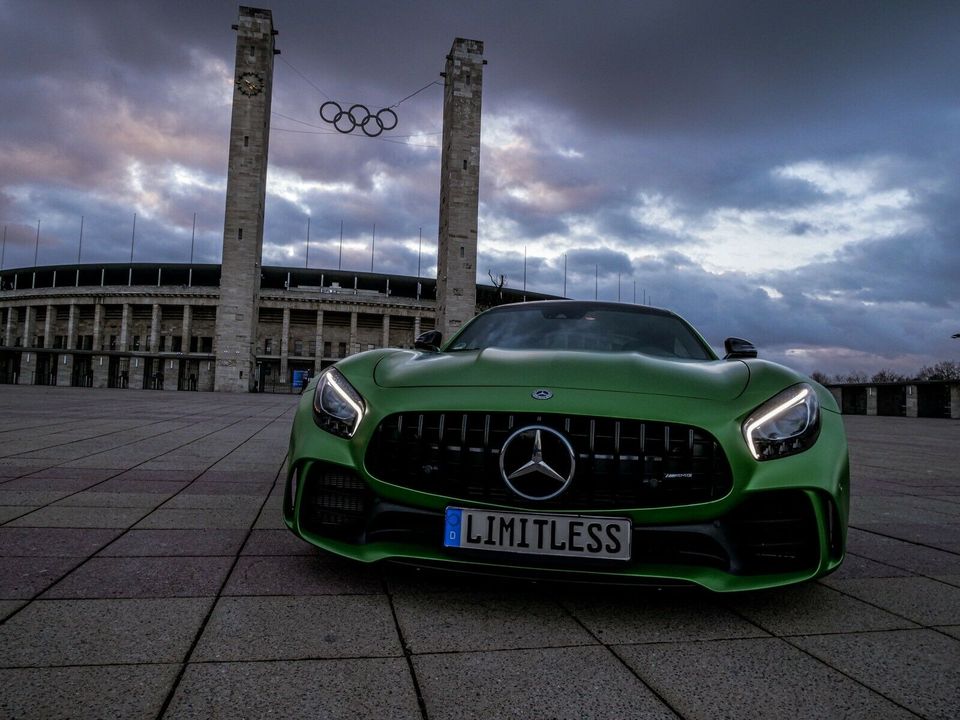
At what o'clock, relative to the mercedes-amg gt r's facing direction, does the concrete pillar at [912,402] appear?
The concrete pillar is roughly at 7 o'clock from the mercedes-amg gt r.

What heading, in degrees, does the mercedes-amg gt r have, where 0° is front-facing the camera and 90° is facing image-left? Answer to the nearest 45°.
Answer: approximately 0°

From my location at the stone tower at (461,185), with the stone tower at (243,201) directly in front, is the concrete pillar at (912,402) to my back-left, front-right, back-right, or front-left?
back-left

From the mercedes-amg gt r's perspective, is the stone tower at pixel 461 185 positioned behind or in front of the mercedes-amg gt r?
behind

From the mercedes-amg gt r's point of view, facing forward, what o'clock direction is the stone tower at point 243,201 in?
The stone tower is roughly at 5 o'clock from the mercedes-amg gt r.
